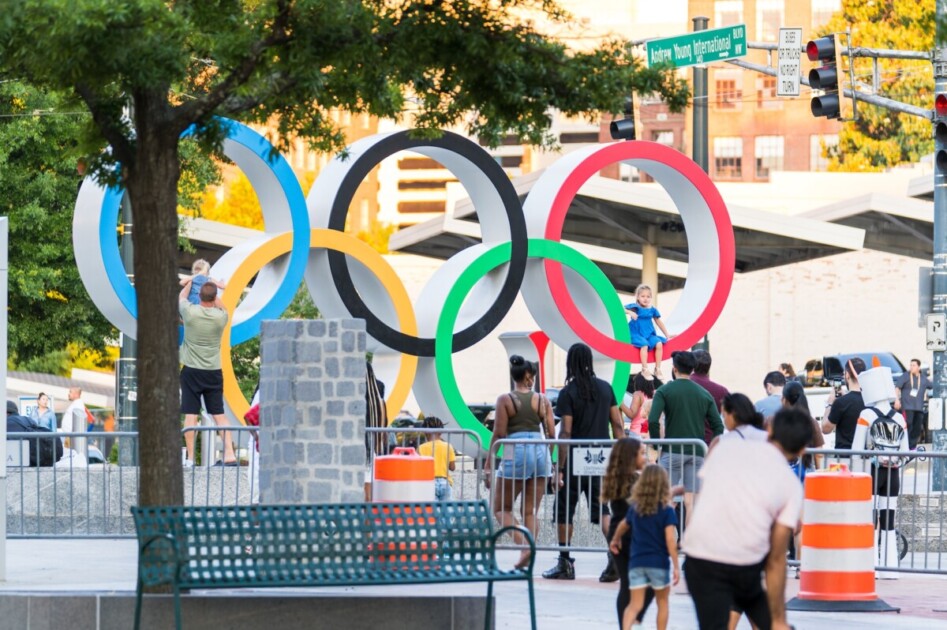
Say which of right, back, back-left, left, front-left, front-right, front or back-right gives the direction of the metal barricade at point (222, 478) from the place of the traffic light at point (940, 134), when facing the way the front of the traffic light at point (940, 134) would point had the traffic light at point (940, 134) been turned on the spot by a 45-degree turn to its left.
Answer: back-right

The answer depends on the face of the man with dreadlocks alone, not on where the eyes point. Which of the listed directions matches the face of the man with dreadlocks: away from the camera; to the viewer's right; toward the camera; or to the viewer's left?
away from the camera

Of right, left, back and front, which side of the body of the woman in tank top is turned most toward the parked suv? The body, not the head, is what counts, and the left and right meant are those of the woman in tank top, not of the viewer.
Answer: front

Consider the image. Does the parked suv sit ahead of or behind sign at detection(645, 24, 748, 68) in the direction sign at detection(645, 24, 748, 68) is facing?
behind

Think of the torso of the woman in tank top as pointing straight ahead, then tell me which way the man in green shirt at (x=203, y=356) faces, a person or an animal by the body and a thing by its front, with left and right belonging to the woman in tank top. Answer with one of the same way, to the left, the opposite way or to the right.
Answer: the same way

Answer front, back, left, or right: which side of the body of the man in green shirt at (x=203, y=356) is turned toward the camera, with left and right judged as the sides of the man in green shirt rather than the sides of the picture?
back

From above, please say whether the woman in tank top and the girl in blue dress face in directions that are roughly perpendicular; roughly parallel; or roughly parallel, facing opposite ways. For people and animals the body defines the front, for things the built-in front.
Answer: roughly parallel, facing opposite ways

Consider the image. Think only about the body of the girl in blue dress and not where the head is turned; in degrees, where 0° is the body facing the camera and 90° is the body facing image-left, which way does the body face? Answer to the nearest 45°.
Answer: approximately 0°

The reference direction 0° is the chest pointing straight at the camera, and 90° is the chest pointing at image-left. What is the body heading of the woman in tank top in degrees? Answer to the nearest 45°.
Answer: approximately 180°

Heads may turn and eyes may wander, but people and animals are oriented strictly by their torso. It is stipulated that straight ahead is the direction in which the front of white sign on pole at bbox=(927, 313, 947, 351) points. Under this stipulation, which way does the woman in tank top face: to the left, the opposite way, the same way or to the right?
the opposite way

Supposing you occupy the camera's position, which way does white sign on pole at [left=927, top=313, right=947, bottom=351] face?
facing the viewer

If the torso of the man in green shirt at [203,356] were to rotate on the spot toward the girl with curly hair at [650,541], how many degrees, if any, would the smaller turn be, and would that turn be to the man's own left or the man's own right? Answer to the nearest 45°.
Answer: approximately 180°

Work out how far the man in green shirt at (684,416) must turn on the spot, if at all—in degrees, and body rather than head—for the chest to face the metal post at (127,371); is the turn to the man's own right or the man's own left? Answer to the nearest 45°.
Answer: approximately 45° to the man's own left

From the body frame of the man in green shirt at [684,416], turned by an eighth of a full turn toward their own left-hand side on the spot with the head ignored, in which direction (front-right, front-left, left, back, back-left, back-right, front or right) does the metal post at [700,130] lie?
front-right
